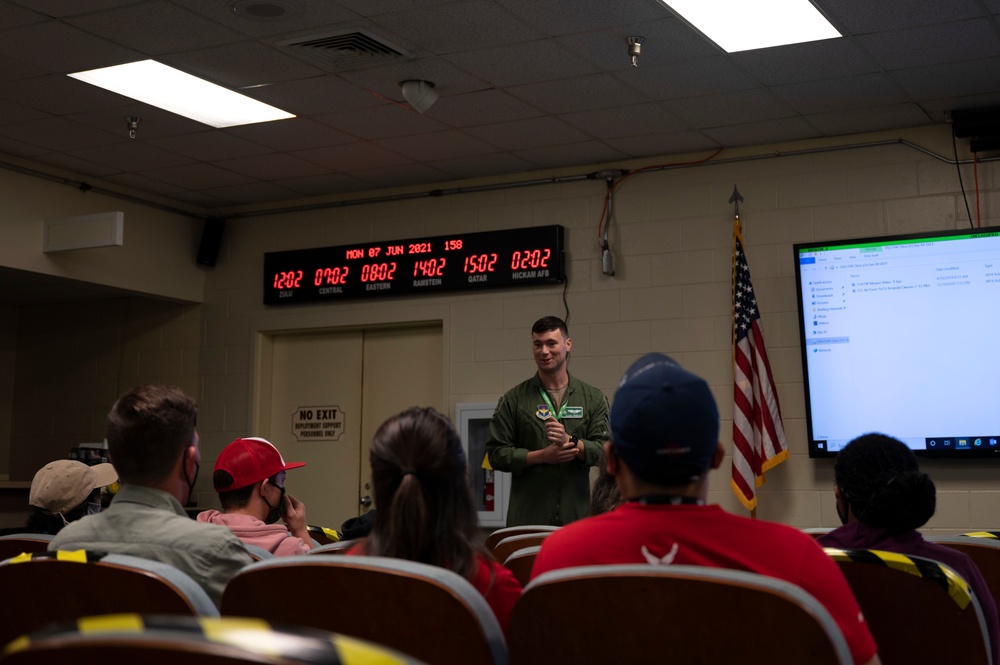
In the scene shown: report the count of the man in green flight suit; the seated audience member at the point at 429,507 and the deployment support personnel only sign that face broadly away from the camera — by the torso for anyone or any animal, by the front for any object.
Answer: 1

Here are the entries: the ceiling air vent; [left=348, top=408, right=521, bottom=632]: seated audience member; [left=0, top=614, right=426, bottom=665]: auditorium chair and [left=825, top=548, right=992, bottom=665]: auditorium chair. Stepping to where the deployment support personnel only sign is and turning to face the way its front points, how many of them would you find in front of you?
4

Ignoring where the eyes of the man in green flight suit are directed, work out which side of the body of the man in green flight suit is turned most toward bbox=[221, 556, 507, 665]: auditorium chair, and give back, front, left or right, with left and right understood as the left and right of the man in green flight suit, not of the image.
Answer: front

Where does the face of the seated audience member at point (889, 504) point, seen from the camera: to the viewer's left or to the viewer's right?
to the viewer's left

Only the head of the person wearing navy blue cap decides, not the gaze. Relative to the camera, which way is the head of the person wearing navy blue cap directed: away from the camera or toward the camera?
away from the camera

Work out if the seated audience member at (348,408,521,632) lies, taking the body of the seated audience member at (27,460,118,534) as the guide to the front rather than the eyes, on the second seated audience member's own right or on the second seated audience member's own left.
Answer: on the second seated audience member's own right

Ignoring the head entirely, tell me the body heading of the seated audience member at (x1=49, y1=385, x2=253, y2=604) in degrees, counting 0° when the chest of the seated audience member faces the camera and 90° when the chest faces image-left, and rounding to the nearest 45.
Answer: approximately 225°

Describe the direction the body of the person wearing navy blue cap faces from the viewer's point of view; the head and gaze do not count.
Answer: away from the camera

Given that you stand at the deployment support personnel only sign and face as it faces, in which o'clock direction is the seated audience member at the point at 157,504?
The seated audience member is roughly at 12 o'clock from the deployment support personnel only sign.

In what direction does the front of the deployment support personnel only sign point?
toward the camera

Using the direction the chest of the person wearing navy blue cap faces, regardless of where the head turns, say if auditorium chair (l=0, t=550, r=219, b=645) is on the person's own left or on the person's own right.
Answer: on the person's own left

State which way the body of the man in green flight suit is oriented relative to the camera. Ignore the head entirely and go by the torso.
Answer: toward the camera

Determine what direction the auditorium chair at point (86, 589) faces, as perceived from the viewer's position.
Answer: facing away from the viewer and to the right of the viewer

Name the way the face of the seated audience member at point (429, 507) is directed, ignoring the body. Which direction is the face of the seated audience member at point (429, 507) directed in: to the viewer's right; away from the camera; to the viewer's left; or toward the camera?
away from the camera

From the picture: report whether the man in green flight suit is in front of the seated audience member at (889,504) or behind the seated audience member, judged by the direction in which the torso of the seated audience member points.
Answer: in front

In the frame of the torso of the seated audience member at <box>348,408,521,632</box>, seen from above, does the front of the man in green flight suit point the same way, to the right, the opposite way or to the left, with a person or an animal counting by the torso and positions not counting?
the opposite way
